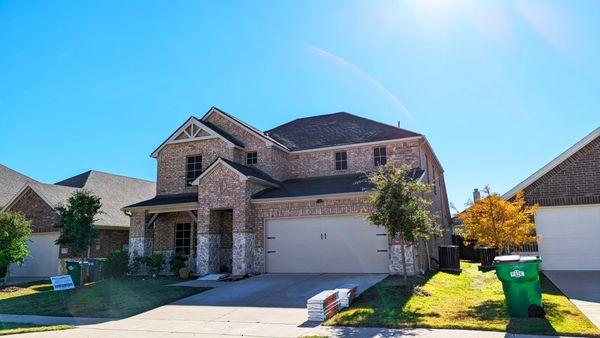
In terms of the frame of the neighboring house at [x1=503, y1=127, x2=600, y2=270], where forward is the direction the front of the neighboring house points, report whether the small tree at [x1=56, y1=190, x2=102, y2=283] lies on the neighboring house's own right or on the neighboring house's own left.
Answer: on the neighboring house's own right

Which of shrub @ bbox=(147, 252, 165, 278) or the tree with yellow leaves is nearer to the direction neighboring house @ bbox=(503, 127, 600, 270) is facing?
the tree with yellow leaves

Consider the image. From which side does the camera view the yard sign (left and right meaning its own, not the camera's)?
front

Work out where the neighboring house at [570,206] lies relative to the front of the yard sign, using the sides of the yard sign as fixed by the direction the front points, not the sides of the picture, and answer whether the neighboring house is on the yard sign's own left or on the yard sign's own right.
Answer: on the yard sign's own left

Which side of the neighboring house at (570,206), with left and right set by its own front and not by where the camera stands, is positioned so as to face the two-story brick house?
right

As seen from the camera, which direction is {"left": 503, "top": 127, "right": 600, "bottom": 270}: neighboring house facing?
toward the camera

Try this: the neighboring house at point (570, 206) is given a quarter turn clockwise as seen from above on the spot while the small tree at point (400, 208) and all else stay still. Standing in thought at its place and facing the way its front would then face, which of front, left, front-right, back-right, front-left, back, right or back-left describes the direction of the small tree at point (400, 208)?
front-left

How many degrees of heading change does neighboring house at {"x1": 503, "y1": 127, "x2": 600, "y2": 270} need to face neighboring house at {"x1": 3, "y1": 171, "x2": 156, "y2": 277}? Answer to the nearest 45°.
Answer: approximately 90° to its right

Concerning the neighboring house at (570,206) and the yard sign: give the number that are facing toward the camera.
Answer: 2

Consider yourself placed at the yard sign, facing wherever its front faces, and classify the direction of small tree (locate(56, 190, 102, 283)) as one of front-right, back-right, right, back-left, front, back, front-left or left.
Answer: back

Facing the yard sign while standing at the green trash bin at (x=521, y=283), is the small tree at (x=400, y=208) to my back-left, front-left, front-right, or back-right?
front-right

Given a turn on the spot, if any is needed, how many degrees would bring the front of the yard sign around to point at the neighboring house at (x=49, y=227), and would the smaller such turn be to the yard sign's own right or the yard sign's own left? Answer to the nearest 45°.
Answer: approximately 180°
